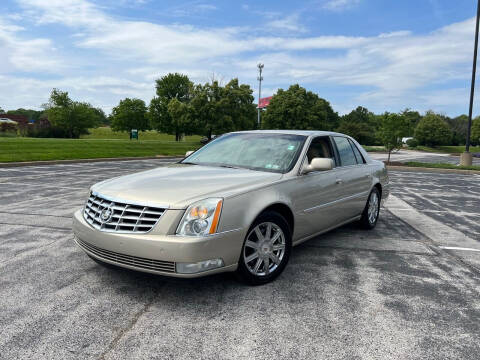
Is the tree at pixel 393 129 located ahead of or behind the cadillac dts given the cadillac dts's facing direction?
behind

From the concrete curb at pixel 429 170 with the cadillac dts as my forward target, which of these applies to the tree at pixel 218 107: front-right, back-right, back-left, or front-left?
back-right

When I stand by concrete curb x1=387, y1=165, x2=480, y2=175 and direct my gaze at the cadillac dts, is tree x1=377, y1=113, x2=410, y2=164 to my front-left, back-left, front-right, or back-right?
back-right

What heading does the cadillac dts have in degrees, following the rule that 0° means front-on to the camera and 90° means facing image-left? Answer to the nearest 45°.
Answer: approximately 45°

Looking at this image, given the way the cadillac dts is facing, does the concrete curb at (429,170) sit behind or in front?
behind

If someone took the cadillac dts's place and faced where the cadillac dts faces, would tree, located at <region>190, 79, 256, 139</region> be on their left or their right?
on their right
